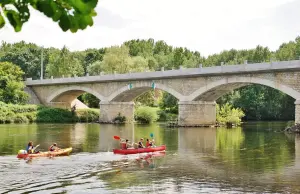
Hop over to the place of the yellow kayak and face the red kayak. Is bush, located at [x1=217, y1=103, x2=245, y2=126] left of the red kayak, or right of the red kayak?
left

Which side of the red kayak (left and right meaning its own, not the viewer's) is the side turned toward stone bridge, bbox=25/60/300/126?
left

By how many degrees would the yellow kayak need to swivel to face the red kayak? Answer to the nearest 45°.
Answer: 0° — it already faces it

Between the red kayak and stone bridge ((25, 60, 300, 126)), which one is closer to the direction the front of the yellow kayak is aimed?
the red kayak

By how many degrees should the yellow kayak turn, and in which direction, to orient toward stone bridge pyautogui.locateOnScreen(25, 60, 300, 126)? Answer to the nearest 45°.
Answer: approximately 45° to its left

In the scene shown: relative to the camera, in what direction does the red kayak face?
facing to the right of the viewer

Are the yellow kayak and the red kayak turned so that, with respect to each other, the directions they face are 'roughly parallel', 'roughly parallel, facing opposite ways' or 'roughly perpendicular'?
roughly parallel

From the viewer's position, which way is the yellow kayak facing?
facing to the right of the viewer

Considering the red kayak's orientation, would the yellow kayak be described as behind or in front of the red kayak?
behind

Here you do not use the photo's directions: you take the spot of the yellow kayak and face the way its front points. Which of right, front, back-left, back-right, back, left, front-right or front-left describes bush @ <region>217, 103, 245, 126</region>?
front-left

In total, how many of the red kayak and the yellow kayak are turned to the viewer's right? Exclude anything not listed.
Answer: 2
